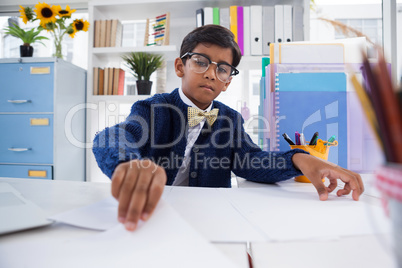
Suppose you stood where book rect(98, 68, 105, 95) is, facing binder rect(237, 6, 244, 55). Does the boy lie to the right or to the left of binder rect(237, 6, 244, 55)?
right

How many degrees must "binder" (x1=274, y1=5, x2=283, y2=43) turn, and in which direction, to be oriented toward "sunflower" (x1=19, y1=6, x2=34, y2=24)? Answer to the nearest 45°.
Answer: approximately 90° to its right

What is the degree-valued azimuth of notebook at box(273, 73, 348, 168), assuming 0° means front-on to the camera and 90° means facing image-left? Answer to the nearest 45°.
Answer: approximately 0°

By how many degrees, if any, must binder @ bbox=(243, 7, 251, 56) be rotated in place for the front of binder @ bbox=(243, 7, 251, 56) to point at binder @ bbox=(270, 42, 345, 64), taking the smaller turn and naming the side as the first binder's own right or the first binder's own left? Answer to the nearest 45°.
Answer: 0° — it already faces it

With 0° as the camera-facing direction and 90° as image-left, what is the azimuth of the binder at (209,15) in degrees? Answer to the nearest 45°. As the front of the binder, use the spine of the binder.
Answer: approximately 0°
